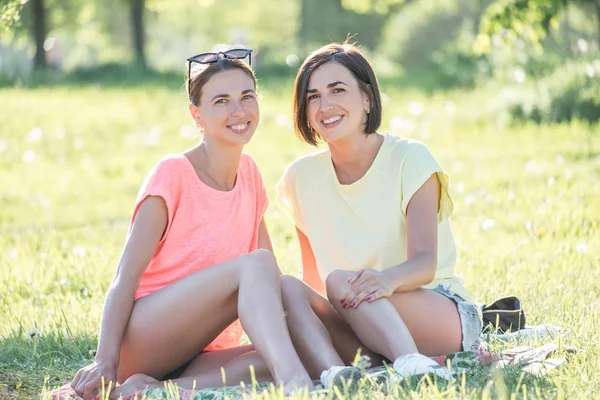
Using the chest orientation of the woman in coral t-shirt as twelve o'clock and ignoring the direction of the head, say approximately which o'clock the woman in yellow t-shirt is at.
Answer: The woman in yellow t-shirt is roughly at 10 o'clock from the woman in coral t-shirt.

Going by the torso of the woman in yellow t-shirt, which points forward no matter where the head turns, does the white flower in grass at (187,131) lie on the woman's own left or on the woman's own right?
on the woman's own right

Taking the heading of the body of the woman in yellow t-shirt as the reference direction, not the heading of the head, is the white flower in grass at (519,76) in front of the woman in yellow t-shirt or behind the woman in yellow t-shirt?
behind

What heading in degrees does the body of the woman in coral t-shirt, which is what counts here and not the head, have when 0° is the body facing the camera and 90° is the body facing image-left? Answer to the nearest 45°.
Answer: approximately 315°

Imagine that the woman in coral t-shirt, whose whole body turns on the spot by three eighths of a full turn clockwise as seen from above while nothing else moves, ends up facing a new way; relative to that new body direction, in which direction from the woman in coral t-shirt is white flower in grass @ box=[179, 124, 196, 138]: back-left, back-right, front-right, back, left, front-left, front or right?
right

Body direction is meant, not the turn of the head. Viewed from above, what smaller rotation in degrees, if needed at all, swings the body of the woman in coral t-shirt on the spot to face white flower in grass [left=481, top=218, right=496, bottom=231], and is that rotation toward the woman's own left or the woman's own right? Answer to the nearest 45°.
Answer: approximately 90° to the woman's own left

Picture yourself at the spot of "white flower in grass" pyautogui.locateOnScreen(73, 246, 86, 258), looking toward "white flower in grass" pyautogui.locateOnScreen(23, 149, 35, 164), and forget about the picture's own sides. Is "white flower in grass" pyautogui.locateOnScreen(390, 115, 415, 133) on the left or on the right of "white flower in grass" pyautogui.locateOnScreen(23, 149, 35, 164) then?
right

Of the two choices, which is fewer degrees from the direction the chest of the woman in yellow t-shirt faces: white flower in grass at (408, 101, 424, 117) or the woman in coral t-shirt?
the woman in coral t-shirt

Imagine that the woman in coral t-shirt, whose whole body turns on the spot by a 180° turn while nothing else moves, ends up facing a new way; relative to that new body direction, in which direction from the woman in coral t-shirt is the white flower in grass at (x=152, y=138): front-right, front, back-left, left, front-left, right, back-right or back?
front-right

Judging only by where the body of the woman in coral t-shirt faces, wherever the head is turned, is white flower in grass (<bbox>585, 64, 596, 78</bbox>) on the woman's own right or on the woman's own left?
on the woman's own left
